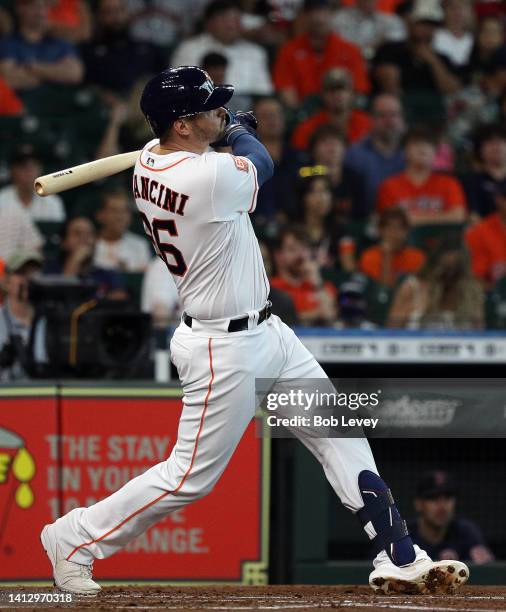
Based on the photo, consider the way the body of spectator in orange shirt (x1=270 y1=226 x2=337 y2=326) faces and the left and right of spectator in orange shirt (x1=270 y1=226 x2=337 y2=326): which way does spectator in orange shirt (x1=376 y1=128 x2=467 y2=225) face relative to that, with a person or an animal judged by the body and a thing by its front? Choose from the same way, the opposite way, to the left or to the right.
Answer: the same way

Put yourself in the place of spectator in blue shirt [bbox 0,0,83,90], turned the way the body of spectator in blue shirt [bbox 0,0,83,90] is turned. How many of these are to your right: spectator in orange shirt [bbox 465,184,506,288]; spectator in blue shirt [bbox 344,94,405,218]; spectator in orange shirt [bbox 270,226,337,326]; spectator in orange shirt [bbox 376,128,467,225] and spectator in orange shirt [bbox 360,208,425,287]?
0

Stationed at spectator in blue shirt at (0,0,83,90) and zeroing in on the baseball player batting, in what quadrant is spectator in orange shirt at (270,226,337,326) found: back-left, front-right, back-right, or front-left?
front-left

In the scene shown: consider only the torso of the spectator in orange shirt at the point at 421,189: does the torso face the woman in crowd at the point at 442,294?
yes

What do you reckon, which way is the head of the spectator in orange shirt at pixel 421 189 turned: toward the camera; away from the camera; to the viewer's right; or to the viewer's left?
toward the camera

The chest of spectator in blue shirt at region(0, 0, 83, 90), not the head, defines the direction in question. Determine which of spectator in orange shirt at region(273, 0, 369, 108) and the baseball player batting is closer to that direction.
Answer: the baseball player batting

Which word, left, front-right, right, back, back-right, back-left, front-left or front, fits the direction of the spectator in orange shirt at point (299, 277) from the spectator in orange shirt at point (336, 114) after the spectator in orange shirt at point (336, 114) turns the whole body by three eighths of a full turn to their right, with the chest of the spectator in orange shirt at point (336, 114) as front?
back-left

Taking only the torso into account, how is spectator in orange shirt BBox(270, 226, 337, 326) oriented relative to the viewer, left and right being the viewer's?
facing the viewer

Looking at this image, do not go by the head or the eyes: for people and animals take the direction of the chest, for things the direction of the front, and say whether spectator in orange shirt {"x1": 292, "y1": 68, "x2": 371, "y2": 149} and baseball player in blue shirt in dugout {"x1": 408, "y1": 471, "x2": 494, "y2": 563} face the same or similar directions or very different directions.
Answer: same or similar directions

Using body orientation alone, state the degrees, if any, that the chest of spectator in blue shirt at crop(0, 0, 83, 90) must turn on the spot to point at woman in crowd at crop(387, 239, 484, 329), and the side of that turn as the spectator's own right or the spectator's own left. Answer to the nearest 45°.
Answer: approximately 45° to the spectator's own left

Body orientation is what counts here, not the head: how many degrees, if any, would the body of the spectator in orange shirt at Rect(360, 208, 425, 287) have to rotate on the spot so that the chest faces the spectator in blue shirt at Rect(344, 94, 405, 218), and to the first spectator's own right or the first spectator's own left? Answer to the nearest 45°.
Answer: approximately 180°

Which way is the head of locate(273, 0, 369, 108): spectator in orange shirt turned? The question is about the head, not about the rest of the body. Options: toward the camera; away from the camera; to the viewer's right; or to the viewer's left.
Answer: toward the camera

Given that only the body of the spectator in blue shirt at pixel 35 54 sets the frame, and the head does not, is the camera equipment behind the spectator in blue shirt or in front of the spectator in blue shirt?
in front

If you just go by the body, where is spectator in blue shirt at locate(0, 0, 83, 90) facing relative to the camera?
toward the camera

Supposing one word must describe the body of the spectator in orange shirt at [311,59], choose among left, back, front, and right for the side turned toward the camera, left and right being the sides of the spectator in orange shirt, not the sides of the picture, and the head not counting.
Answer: front

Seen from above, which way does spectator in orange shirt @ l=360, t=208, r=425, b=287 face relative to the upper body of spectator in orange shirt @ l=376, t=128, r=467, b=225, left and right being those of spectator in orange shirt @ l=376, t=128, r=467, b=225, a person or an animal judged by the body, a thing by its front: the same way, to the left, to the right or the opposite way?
the same way
